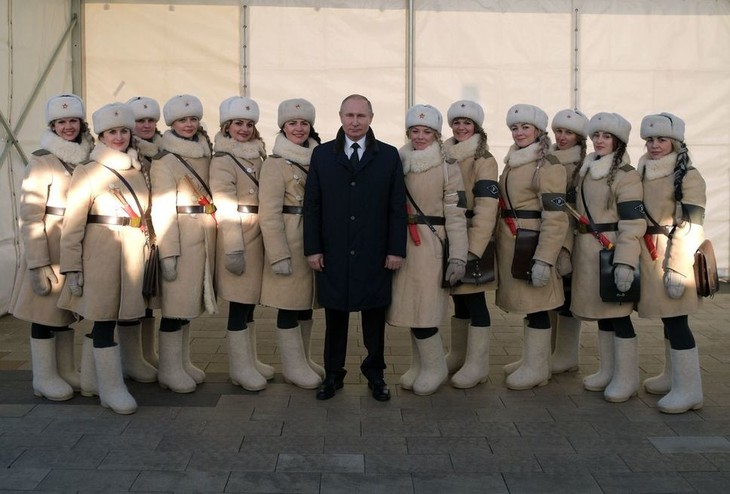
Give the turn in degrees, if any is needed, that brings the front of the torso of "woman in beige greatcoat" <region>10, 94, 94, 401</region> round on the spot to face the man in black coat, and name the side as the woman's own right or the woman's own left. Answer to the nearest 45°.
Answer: approximately 45° to the woman's own left

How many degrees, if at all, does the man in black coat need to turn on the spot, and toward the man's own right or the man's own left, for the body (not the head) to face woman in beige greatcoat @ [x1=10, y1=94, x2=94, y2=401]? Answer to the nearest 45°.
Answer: approximately 90° to the man's own right

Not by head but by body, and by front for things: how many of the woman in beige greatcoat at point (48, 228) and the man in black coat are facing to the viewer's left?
0

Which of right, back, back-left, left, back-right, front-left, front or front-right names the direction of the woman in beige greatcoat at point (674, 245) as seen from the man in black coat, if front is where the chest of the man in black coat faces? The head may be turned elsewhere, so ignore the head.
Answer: left

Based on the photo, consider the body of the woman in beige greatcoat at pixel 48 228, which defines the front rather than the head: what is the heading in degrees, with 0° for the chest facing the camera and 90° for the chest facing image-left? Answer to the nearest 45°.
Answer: approximately 315°

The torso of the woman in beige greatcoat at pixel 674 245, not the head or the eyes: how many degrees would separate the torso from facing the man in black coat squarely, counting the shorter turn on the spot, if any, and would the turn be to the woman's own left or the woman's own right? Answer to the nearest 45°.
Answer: approximately 45° to the woman's own right

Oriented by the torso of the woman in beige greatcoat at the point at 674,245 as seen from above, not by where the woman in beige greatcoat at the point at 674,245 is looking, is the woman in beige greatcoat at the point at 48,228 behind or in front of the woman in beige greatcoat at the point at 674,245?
in front

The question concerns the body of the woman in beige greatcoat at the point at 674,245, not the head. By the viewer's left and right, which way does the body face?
facing the viewer and to the left of the viewer

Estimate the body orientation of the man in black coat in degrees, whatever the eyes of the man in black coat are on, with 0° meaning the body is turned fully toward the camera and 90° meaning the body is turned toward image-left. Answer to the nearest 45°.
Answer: approximately 0°
